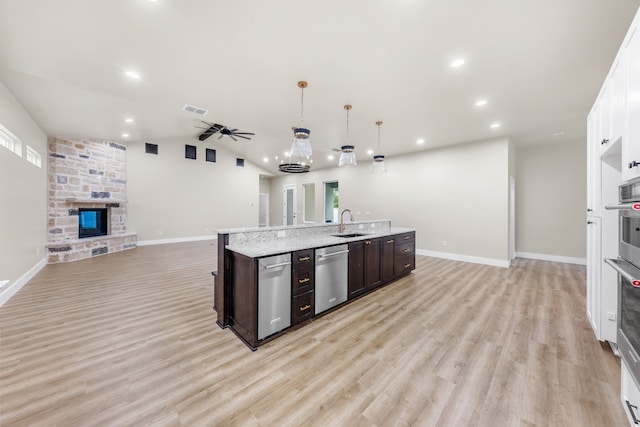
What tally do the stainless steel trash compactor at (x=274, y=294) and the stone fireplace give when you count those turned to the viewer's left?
0

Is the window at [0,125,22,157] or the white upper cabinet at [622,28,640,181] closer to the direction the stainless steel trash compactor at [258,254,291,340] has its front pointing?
the white upper cabinet

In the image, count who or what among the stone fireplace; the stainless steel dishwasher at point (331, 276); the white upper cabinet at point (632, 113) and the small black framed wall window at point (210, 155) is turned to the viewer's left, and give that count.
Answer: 1

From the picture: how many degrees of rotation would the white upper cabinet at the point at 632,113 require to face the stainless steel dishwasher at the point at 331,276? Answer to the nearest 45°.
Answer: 0° — it already faces it

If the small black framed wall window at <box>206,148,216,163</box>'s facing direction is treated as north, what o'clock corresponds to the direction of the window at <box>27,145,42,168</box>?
The window is roughly at 3 o'clock from the small black framed wall window.

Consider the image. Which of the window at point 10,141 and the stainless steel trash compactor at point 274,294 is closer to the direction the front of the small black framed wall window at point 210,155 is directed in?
the stainless steel trash compactor

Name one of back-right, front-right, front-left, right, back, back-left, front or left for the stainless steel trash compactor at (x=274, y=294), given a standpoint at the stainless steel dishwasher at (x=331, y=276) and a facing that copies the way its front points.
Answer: right

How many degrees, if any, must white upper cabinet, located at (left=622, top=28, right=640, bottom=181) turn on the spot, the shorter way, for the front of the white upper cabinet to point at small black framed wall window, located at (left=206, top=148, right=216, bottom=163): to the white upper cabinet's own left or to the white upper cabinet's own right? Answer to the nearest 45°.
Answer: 0° — it already faces it

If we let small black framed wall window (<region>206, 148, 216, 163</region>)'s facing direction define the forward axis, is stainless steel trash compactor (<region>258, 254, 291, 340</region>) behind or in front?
in front

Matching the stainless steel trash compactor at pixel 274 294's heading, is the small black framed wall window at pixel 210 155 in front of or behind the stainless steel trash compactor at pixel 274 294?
behind

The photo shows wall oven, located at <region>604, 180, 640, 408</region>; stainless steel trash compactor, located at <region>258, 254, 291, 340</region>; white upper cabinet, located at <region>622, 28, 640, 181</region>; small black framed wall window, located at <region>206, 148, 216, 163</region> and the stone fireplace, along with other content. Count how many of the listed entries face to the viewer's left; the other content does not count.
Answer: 2

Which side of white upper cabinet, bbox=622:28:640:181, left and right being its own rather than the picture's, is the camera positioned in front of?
left

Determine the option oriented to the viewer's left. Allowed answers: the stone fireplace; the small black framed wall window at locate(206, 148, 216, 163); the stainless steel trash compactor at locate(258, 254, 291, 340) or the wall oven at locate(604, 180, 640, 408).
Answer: the wall oven

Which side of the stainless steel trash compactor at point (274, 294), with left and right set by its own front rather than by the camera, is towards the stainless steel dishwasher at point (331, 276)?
left

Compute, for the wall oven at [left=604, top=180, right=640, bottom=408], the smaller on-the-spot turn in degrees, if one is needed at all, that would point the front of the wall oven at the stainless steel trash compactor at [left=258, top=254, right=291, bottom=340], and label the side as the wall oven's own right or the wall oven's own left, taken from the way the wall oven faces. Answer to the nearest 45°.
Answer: approximately 45° to the wall oven's own left

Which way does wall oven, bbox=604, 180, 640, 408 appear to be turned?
to the viewer's left
